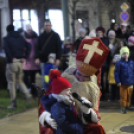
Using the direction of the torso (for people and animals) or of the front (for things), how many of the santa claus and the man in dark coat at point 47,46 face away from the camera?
0

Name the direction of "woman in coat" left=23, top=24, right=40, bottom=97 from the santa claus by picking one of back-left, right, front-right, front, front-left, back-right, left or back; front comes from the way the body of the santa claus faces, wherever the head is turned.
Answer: back-right

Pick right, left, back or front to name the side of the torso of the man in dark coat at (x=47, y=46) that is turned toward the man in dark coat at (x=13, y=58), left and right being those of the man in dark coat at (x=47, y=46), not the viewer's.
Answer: right

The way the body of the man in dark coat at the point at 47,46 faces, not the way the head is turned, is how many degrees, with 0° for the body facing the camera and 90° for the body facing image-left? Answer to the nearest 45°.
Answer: approximately 0°

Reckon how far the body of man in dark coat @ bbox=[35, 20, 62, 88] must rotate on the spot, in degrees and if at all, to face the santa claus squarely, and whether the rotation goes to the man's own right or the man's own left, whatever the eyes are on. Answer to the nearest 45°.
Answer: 0° — they already face them

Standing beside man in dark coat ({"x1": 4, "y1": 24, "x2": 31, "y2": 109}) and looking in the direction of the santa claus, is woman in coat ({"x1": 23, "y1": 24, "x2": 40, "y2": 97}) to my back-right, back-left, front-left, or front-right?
back-left

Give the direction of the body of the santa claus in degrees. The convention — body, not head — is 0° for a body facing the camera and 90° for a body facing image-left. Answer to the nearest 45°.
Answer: approximately 45°
